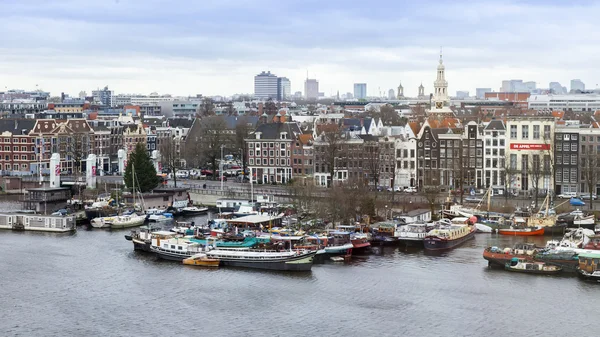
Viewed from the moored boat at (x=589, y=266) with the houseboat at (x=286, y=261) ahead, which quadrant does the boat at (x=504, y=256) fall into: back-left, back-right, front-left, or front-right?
front-right

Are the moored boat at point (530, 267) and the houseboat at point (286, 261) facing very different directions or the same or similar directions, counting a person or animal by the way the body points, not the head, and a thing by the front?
same or similar directions

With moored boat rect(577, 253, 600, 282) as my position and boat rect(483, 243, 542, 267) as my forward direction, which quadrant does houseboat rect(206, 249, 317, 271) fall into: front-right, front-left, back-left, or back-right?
front-left
